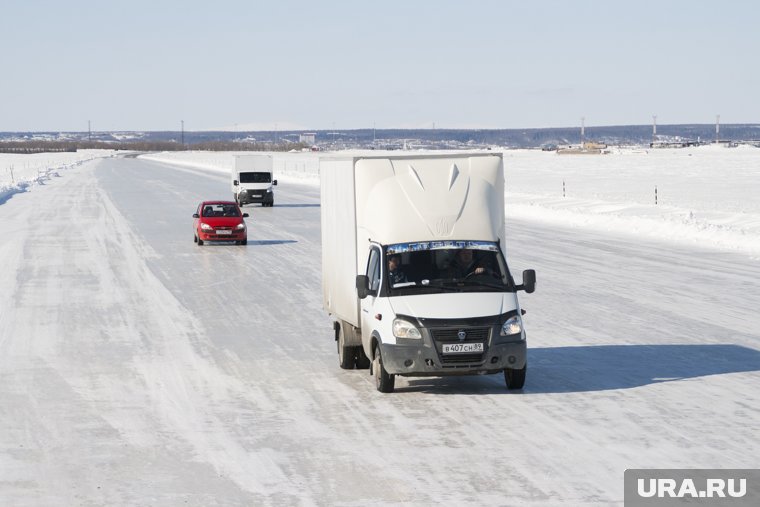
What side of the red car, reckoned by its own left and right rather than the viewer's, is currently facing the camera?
front

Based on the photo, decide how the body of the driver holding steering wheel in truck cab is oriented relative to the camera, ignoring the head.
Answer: toward the camera

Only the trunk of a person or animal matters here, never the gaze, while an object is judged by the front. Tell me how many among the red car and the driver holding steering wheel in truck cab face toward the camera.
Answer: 2

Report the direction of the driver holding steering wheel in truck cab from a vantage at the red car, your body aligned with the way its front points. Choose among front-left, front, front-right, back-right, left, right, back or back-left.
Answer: front

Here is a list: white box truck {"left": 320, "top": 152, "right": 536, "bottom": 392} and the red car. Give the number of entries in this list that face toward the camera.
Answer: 2

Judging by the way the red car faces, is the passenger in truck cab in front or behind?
in front

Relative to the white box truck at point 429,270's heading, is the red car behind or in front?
behind

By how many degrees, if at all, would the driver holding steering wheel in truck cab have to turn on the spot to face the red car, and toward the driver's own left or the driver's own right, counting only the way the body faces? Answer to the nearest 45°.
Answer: approximately 180°

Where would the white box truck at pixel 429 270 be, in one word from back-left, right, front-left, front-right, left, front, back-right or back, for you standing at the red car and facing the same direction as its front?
front
